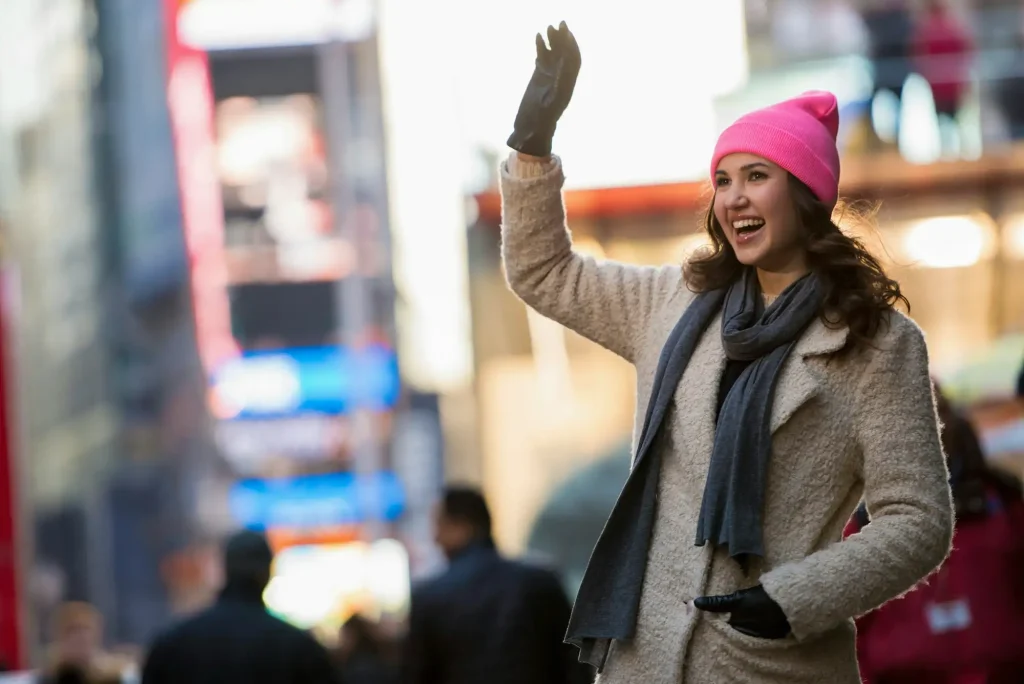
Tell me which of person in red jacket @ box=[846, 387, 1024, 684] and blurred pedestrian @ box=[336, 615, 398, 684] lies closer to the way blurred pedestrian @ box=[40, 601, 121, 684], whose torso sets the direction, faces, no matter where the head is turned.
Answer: the person in red jacket

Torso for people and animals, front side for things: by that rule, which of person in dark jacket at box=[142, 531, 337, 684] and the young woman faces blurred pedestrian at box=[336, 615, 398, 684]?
the person in dark jacket

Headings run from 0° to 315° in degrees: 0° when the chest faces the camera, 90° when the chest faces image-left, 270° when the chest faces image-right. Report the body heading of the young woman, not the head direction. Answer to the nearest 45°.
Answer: approximately 45°

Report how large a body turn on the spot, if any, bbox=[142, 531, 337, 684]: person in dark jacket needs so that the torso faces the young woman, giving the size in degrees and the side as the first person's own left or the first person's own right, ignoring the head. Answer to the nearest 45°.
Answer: approximately 180°

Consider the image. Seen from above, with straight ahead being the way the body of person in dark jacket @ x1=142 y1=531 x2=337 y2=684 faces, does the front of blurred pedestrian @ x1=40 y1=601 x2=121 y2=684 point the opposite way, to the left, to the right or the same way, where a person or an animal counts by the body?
the opposite way

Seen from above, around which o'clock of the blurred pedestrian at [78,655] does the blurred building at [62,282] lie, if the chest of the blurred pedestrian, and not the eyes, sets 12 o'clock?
The blurred building is roughly at 6 o'clock from the blurred pedestrian.

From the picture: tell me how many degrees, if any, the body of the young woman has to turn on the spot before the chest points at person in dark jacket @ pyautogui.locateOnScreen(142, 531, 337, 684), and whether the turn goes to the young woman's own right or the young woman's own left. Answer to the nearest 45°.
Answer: approximately 90° to the young woman's own right

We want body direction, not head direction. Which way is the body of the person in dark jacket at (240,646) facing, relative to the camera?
away from the camera

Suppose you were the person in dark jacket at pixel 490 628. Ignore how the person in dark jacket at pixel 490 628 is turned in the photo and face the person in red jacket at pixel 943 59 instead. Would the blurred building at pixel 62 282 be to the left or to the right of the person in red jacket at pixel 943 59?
left
